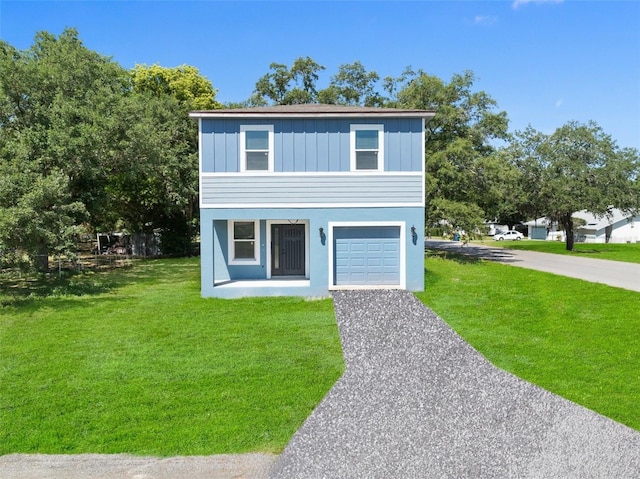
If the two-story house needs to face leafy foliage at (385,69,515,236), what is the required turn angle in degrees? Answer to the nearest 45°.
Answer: approximately 135° to its left

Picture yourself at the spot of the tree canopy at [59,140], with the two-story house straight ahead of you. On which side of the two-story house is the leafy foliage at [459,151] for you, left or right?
left

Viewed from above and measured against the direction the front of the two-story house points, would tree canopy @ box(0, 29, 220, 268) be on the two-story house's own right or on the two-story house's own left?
on the two-story house's own right

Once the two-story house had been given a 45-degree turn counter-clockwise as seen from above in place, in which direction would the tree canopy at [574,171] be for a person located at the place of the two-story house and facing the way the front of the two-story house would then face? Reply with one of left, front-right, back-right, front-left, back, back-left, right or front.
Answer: left

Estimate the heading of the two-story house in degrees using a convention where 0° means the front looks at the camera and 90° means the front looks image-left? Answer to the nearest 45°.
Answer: approximately 0°
